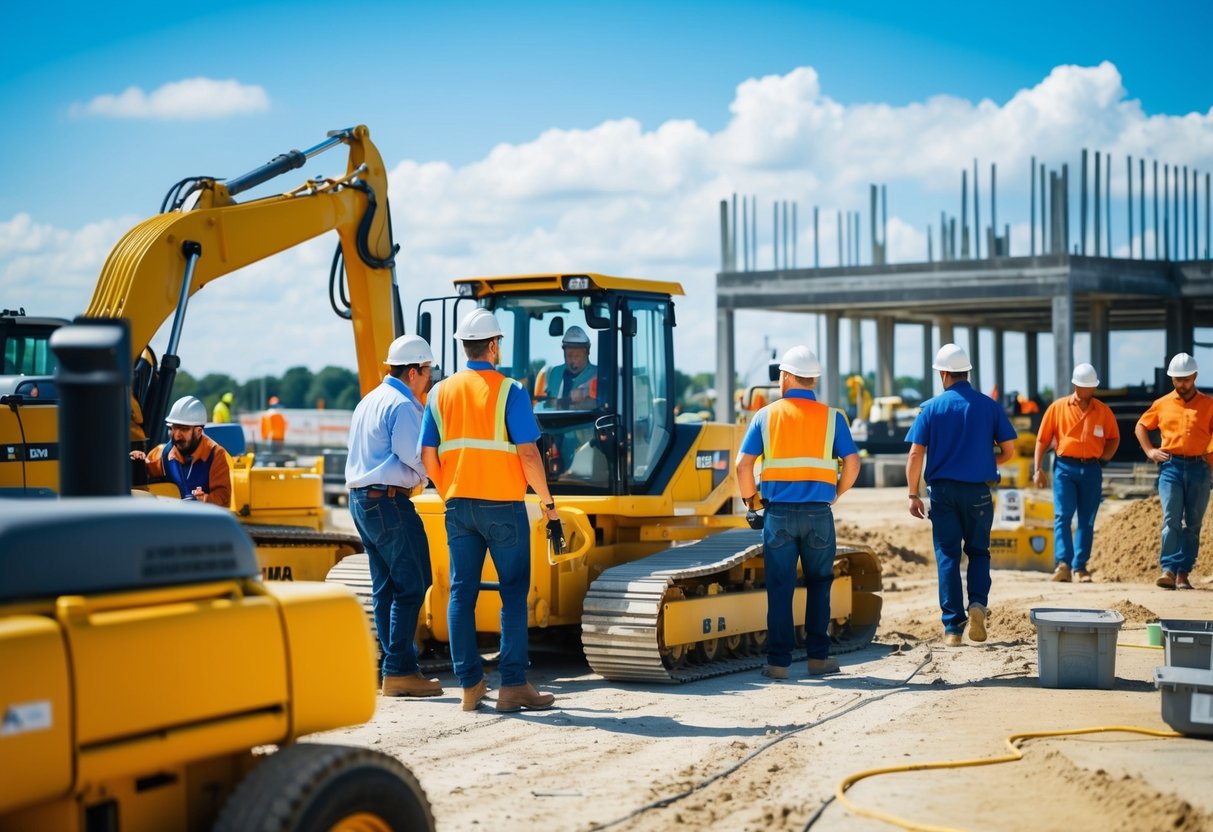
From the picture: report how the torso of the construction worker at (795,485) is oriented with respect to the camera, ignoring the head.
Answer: away from the camera

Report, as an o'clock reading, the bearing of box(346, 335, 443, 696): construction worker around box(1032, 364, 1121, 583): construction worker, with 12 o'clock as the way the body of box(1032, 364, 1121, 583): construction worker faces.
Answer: box(346, 335, 443, 696): construction worker is roughly at 1 o'clock from box(1032, 364, 1121, 583): construction worker.

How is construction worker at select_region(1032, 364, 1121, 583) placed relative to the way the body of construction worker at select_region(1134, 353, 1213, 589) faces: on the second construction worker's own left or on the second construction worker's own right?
on the second construction worker's own right

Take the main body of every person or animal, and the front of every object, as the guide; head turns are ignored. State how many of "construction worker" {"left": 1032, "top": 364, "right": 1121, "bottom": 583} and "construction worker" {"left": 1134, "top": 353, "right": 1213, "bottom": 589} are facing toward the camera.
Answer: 2

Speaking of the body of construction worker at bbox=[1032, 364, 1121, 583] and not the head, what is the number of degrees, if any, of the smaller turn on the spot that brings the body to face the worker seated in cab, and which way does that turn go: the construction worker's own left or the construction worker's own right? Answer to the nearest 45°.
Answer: approximately 45° to the construction worker's own right

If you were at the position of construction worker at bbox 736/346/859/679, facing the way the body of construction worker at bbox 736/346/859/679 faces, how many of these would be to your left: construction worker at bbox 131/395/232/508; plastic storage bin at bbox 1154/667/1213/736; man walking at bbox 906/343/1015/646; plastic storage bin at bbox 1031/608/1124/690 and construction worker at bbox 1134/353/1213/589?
1

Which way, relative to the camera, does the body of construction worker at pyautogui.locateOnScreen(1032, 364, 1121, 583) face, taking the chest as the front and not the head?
toward the camera

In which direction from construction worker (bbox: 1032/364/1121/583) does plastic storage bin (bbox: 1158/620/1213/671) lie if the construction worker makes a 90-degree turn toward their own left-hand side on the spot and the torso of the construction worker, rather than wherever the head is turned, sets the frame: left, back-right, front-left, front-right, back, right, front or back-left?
right

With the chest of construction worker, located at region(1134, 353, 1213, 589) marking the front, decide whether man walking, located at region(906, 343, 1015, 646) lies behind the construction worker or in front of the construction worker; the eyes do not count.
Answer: in front

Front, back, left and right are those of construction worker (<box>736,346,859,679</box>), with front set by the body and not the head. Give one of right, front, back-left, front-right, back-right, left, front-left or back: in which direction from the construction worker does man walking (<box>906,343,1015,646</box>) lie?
front-right

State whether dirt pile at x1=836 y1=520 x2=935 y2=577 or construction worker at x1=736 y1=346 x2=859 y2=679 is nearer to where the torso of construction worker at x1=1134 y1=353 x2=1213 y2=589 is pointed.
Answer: the construction worker

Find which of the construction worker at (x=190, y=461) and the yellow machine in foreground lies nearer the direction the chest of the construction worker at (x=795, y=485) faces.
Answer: the construction worker

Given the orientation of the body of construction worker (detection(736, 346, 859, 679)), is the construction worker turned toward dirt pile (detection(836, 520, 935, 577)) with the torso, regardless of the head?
yes
